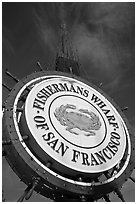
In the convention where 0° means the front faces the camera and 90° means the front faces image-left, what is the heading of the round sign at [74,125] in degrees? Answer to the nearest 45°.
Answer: approximately 315°
